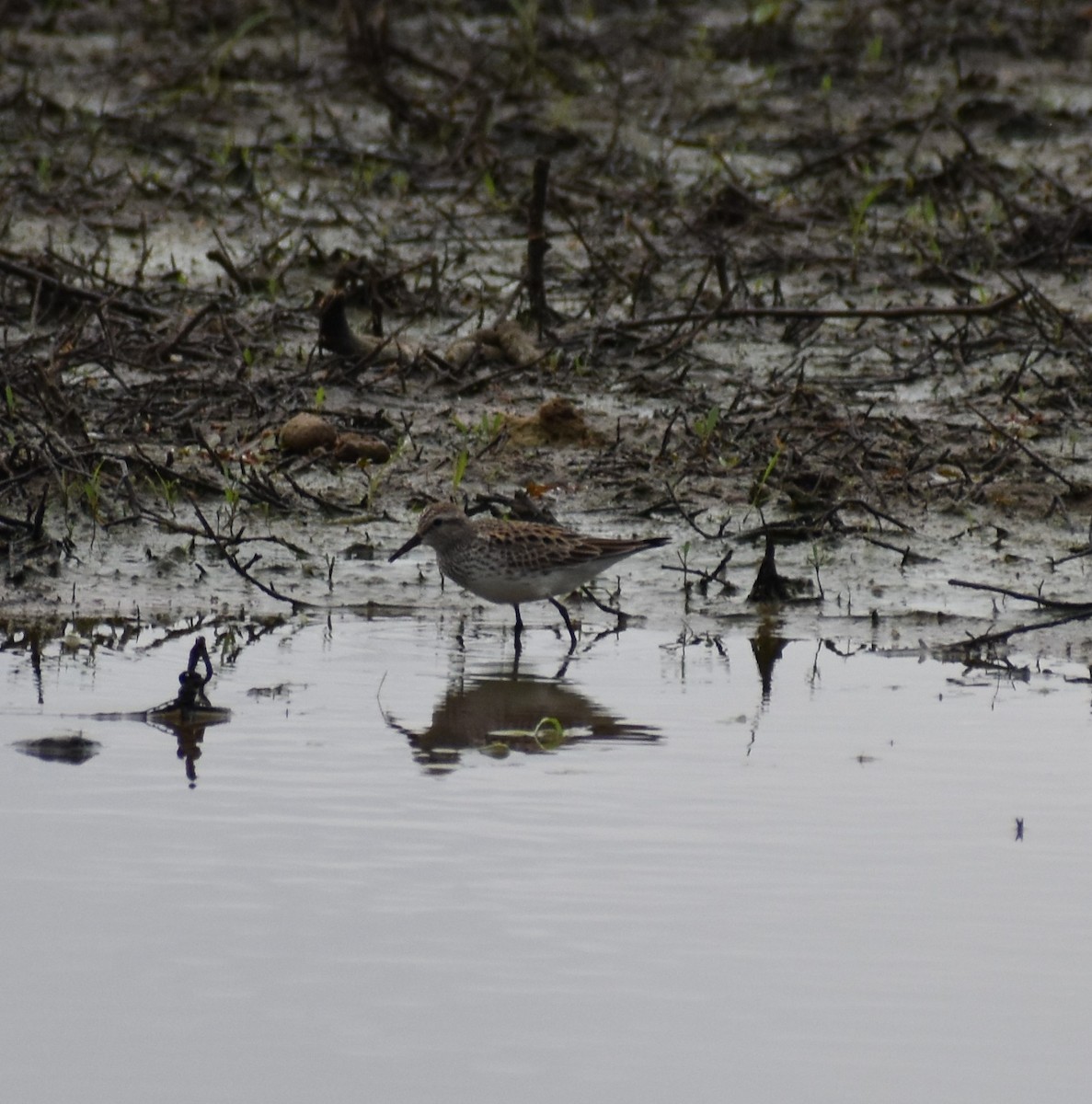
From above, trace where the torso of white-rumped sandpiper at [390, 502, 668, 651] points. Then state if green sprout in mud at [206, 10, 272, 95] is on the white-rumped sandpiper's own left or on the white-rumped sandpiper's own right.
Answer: on the white-rumped sandpiper's own right

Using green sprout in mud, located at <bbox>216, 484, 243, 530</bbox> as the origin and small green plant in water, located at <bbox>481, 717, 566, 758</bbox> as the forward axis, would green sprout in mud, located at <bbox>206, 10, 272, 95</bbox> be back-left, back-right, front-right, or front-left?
back-left

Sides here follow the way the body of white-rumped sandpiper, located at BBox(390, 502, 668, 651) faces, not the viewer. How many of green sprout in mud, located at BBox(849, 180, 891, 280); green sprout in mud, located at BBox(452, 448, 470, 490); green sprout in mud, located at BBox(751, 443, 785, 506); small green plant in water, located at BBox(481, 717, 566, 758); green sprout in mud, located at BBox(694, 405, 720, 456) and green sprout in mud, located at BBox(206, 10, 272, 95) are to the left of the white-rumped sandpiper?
1

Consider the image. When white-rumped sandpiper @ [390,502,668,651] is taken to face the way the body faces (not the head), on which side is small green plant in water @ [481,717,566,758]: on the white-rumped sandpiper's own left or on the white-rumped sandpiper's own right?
on the white-rumped sandpiper's own left

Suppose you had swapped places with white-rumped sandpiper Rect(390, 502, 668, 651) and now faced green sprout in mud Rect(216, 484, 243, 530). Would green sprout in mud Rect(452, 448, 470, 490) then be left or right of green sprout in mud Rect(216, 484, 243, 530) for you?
right

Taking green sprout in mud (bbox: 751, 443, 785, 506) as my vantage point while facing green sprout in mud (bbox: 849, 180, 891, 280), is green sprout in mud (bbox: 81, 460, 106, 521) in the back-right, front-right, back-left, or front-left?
back-left

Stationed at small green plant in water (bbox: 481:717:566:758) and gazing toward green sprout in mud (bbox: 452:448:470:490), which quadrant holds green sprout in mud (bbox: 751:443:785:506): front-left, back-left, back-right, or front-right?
front-right

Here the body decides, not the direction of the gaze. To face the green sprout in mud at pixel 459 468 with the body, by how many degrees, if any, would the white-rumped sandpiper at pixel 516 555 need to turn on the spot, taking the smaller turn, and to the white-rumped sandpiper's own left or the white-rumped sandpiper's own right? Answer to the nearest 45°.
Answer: approximately 90° to the white-rumped sandpiper's own right

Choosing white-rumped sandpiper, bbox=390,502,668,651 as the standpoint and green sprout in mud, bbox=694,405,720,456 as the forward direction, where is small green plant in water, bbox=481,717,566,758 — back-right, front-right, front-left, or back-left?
back-right

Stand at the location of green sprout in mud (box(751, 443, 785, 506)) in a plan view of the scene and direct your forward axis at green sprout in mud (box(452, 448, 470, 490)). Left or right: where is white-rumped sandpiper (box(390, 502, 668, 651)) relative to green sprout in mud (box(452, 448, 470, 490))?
left

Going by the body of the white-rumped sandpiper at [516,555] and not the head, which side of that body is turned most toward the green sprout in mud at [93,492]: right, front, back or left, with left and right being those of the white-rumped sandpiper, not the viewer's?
front

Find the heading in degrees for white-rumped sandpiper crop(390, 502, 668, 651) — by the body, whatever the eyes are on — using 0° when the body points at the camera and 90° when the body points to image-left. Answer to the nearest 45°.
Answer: approximately 90°

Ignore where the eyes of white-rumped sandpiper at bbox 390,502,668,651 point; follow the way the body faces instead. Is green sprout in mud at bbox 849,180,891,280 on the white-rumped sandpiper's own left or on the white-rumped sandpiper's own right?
on the white-rumped sandpiper's own right

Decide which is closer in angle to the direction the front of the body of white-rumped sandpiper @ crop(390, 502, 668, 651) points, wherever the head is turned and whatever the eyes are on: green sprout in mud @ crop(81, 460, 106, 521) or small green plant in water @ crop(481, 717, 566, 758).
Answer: the green sprout in mud

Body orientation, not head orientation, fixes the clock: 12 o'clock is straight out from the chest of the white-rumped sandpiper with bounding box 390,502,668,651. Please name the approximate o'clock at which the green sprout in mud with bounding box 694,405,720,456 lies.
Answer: The green sprout in mud is roughly at 4 o'clock from the white-rumped sandpiper.
